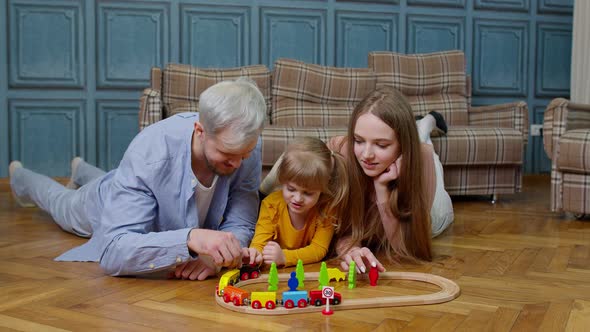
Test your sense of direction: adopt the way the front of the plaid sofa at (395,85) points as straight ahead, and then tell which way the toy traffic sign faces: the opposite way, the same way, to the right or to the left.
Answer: the same way

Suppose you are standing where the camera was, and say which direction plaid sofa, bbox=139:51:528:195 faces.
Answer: facing the viewer

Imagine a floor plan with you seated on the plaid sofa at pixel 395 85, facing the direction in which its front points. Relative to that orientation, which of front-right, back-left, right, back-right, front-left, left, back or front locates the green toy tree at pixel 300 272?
front

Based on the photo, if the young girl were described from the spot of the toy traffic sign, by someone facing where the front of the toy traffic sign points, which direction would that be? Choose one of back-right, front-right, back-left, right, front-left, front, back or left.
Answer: back

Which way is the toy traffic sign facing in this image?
toward the camera

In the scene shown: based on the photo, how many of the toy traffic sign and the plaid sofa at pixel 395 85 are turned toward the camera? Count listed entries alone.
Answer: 2

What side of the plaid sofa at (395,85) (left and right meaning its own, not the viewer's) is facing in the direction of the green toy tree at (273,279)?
front

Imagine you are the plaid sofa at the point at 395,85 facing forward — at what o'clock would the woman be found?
The woman is roughly at 12 o'clock from the plaid sofa.

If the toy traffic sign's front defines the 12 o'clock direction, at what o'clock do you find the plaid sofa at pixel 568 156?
The plaid sofa is roughly at 7 o'clock from the toy traffic sign.
